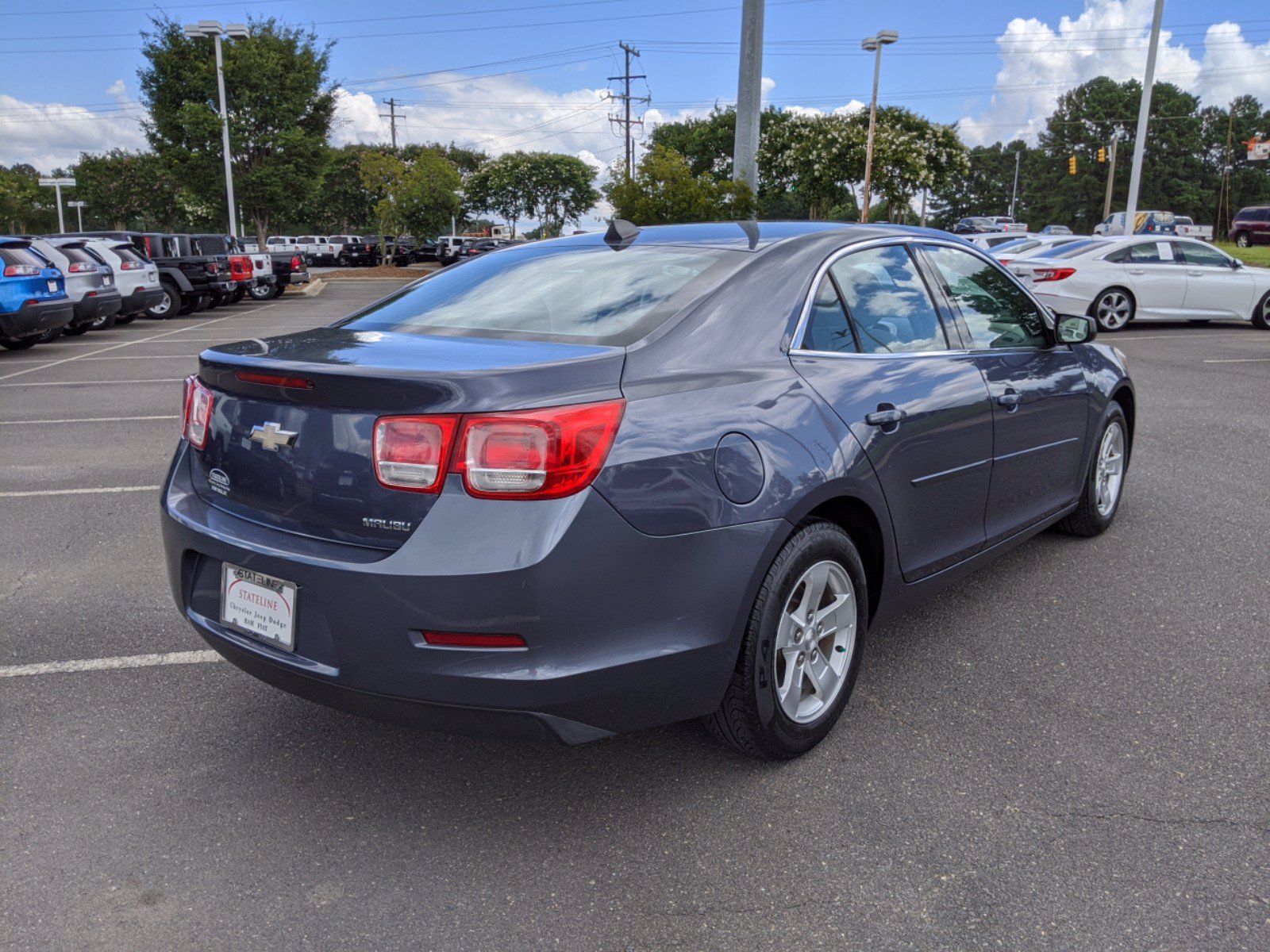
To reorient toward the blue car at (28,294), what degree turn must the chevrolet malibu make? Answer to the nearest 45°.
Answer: approximately 90° to its left

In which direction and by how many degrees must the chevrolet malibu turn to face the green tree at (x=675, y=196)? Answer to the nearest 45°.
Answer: approximately 45° to its left

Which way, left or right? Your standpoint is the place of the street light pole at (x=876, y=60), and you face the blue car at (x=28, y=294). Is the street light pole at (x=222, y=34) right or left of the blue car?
right

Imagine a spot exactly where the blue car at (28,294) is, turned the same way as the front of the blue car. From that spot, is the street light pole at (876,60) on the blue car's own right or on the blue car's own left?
on the blue car's own right

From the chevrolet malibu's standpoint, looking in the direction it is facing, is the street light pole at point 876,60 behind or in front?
in front

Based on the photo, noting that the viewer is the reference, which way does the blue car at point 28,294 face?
facing away from the viewer and to the left of the viewer

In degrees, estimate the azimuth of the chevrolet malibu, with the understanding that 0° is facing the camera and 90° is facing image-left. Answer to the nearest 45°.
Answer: approximately 225°

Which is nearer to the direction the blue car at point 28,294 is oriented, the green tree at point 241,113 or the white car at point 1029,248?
the green tree

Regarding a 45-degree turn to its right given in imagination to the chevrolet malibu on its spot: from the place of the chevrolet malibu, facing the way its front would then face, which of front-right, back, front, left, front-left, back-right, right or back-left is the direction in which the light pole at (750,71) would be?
left

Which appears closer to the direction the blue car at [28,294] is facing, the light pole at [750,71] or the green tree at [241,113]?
the green tree

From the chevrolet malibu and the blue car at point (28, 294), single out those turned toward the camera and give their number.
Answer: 0

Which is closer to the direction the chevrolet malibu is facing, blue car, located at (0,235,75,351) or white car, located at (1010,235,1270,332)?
the white car
